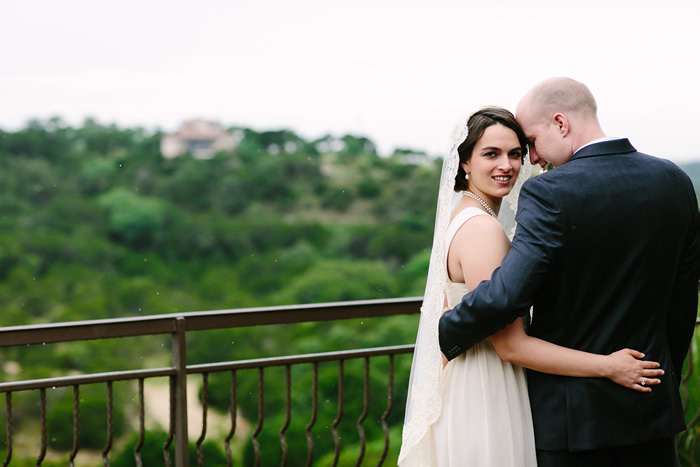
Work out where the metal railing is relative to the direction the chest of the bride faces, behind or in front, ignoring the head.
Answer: behind

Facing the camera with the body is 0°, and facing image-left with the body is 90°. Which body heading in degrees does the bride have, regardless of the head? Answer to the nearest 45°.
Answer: approximately 270°

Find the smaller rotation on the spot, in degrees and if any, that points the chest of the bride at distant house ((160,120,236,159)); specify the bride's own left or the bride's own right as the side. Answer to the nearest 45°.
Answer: approximately 135° to the bride's own left

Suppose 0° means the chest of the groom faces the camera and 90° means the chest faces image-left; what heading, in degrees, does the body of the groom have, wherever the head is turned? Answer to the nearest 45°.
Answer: approximately 135°

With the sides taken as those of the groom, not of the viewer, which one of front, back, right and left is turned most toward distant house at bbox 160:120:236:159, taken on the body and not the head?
front
